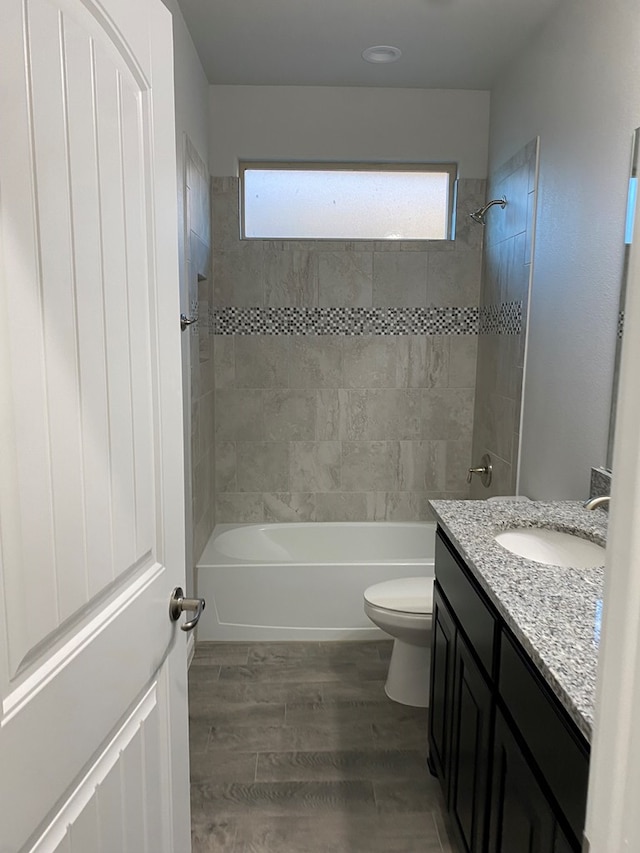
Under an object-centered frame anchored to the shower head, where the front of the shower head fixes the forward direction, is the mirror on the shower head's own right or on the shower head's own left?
on the shower head's own left

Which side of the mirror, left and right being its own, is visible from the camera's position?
left

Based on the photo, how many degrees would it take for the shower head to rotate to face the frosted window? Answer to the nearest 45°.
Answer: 0° — it already faces it

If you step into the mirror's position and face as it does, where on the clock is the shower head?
The shower head is roughly at 2 o'clock from the mirror.

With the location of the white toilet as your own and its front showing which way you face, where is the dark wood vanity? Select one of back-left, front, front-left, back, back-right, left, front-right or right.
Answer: left

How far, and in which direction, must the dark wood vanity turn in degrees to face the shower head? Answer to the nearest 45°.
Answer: approximately 90° to its right

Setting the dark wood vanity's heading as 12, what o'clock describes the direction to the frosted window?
The frosted window is roughly at 2 o'clock from the dark wood vanity.

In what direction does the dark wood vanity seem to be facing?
to the viewer's left

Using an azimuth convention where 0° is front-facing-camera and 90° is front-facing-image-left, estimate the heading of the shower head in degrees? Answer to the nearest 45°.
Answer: approximately 90°
